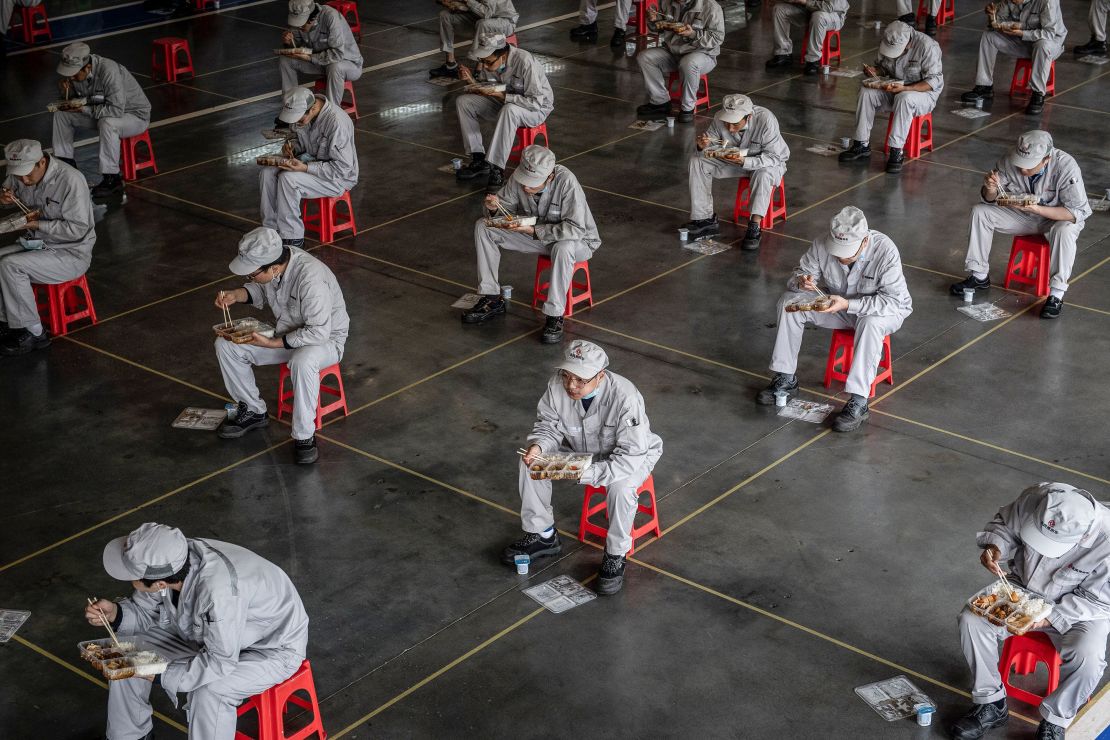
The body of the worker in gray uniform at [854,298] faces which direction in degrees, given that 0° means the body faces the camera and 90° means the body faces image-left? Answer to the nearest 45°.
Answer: approximately 45°

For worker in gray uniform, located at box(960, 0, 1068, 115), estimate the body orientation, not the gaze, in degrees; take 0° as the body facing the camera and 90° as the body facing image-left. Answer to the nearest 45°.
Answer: approximately 45°

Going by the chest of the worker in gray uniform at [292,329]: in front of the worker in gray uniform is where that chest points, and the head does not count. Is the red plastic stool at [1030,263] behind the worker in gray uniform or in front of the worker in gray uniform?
behind

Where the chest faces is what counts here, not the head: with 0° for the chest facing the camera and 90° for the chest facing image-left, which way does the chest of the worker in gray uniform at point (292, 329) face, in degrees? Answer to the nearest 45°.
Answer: approximately 45°

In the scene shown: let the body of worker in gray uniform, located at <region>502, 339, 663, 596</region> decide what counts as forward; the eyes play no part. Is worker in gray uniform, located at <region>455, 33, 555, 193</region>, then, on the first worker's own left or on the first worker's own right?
on the first worker's own right

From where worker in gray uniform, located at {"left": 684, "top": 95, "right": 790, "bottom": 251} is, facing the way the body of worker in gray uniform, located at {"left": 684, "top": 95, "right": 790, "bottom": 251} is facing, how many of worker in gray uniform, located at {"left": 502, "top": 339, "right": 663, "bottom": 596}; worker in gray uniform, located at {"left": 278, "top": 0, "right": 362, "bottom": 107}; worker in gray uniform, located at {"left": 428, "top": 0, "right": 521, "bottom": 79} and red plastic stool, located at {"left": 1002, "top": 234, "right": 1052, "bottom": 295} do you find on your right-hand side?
2

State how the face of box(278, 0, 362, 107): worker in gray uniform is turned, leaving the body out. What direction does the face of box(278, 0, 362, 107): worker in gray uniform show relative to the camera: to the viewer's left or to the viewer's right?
to the viewer's left

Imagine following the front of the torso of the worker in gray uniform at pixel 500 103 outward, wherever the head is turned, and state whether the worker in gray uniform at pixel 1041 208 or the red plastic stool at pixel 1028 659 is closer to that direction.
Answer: the red plastic stool
